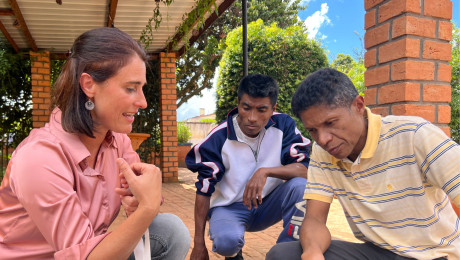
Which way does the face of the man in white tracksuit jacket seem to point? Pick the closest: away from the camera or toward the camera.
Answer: toward the camera

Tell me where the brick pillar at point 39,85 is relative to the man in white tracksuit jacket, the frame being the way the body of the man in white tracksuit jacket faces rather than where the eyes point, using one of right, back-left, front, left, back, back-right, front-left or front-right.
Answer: back-right

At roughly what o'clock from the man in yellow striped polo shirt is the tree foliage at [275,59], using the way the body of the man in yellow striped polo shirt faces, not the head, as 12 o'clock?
The tree foliage is roughly at 4 o'clock from the man in yellow striped polo shirt.

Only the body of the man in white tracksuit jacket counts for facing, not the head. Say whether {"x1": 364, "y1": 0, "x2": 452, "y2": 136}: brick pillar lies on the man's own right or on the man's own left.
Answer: on the man's own left

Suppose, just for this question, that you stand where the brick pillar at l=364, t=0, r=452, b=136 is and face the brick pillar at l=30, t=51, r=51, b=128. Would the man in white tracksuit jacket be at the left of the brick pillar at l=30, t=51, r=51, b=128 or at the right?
left

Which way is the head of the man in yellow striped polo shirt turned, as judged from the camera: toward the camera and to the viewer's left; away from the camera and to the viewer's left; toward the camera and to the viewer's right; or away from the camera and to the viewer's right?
toward the camera and to the viewer's left

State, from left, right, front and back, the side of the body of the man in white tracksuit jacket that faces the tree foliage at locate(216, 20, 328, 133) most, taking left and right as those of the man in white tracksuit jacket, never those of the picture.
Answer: back

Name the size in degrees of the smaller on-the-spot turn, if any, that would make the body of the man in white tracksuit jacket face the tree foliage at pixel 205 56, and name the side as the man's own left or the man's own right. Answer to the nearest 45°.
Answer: approximately 180°

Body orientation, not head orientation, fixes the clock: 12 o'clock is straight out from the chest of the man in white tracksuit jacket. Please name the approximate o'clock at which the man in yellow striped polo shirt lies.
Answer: The man in yellow striped polo shirt is roughly at 11 o'clock from the man in white tracksuit jacket.

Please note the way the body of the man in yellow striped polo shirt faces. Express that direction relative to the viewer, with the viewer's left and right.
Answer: facing the viewer and to the left of the viewer

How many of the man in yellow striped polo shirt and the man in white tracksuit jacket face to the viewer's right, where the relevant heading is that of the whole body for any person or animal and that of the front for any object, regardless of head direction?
0

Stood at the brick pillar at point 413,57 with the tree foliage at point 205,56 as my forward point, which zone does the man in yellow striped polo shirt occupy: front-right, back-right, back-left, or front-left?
back-left

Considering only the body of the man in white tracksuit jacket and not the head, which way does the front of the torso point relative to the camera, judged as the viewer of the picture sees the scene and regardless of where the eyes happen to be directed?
toward the camera

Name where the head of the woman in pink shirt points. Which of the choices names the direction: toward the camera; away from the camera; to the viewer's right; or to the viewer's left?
to the viewer's right

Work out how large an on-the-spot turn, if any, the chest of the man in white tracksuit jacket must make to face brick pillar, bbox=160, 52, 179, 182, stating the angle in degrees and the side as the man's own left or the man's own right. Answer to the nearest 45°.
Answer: approximately 180°
